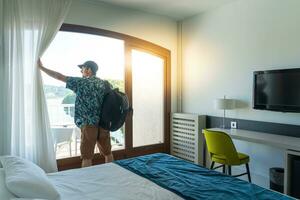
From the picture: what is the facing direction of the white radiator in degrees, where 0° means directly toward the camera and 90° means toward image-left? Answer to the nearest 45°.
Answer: approximately 45°

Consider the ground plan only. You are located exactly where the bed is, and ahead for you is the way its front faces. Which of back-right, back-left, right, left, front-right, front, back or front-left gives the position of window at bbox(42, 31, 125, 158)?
left

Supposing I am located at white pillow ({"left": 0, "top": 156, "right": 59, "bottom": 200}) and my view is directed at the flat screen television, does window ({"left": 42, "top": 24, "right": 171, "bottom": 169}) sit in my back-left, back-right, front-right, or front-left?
front-left

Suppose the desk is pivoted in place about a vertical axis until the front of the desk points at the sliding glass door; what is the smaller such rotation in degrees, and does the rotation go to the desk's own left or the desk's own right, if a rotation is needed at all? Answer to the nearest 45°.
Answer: approximately 90° to the desk's own right

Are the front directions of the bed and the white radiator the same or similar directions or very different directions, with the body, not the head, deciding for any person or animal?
very different directions

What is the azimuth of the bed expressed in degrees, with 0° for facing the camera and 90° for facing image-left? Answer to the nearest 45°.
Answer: approximately 225°

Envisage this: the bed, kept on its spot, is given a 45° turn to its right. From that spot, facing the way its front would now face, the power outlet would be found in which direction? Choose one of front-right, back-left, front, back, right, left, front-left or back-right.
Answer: front-left

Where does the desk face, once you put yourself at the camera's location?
facing the viewer and to the left of the viewer

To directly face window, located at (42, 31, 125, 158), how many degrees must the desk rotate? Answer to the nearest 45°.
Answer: approximately 45° to its right

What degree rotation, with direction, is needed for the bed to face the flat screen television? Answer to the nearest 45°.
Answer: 0° — it already faces it

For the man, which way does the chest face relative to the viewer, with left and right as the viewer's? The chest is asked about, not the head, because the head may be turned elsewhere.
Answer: facing away from the viewer and to the left of the viewer

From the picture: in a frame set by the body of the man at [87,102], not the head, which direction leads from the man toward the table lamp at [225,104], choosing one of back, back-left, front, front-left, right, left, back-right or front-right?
back-right

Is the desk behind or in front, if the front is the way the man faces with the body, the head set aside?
behind

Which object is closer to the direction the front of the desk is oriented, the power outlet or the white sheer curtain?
the white sheer curtain

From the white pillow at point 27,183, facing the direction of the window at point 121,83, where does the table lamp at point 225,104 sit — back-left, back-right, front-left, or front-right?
front-right

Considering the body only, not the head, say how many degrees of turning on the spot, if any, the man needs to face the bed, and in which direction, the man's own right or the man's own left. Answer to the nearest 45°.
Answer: approximately 135° to the man's own left

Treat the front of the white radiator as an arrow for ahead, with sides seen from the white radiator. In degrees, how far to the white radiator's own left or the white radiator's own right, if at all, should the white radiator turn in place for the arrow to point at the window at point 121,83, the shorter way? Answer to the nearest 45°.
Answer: approximately 45° to the white radiator's own right

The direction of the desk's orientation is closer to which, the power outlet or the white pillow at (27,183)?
the white pillow
